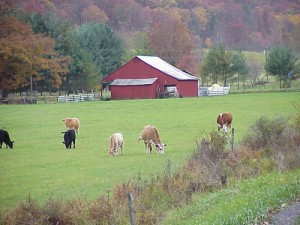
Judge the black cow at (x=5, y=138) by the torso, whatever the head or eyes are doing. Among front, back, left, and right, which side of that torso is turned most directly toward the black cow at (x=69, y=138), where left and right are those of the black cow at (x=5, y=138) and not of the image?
front

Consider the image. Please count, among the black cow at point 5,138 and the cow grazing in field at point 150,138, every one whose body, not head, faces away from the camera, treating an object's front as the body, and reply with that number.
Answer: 0

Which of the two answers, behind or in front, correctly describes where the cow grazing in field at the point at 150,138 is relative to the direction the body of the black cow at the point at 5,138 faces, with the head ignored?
in front

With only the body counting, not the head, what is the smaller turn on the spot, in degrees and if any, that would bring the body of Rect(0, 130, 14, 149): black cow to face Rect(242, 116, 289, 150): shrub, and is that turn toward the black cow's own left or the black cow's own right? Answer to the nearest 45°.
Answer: approximately 45° to the black cow's own right

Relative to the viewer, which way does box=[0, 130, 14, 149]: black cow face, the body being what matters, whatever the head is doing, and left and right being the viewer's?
facing to the right of the viewer

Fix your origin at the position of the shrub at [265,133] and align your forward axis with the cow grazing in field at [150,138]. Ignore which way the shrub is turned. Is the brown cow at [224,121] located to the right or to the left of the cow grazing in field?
right

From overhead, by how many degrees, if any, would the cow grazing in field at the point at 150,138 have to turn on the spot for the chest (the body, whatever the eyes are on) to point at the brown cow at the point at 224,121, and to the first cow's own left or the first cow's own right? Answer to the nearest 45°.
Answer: approximately 90° to the first cow's own left
